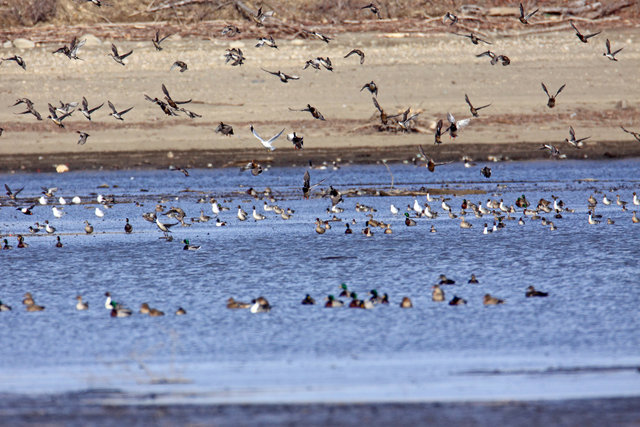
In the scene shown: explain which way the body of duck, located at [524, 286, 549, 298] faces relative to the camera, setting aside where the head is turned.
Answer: to the viewer's left

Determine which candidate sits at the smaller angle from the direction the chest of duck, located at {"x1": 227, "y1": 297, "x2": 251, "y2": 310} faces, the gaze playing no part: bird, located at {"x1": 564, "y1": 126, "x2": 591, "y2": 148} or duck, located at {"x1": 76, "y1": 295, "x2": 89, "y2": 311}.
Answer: the duck

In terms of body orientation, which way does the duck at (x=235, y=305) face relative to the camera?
to the viewer's left

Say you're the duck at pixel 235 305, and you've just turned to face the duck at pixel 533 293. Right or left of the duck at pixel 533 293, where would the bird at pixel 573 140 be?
left
